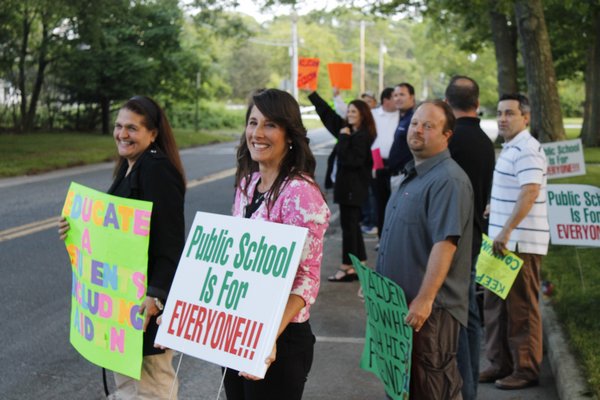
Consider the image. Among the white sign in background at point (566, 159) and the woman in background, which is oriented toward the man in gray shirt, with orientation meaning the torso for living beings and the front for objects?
the white sign in background

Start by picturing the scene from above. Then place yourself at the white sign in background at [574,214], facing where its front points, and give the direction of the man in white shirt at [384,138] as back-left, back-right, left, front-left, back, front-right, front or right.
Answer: back-right

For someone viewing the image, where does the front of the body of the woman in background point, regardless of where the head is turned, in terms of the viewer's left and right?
facing to the left of the viewer

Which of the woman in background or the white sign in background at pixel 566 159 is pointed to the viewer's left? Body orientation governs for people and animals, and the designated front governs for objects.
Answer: the woman in background

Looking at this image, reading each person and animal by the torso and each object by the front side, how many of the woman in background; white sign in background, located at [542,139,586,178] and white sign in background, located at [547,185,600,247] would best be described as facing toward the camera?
2

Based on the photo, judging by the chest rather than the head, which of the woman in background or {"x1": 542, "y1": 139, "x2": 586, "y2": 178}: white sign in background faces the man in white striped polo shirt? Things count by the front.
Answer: the white sign in background

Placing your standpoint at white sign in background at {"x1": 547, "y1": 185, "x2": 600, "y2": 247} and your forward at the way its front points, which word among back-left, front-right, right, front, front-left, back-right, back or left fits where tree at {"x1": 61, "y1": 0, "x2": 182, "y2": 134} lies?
back-right

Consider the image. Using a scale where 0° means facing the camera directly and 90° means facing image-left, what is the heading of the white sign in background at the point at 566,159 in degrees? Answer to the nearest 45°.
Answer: approximately 0°

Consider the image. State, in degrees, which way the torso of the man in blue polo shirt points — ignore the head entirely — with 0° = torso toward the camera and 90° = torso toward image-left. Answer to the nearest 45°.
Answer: approximately 45°
